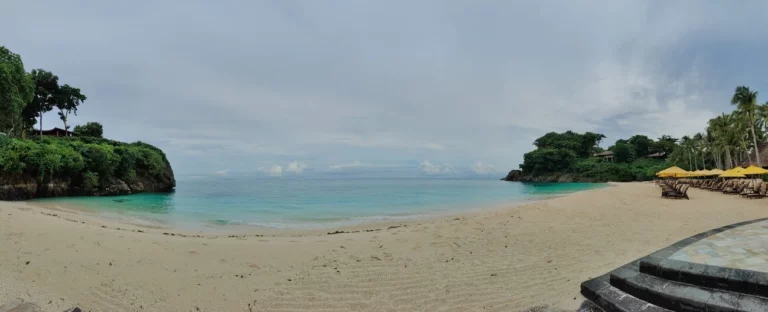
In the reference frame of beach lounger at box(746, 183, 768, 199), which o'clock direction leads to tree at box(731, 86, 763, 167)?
The tree is roughly at 3 o'clock from the beach lounger.

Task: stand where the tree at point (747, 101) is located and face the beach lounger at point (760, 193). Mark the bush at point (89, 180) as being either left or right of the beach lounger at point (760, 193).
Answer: right

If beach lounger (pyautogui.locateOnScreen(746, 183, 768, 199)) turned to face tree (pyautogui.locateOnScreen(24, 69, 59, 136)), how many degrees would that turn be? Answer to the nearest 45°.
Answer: approximately 45° to its left

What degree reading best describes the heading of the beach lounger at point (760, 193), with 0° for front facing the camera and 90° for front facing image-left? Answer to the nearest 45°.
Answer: approximately 90°

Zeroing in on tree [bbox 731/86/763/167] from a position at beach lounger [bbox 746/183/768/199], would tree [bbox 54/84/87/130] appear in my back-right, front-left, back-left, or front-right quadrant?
back-left

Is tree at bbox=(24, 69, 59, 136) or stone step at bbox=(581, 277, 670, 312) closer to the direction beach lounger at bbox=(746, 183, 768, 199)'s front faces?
the tree

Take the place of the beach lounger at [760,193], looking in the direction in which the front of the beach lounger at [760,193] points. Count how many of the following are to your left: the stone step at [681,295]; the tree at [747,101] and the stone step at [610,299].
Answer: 2

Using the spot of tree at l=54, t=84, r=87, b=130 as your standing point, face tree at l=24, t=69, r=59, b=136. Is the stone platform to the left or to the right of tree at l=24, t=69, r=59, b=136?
left

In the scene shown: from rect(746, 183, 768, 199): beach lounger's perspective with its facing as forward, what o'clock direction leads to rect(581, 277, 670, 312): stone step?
The stone step is roughly at 9 o'clock from the beach lounger.

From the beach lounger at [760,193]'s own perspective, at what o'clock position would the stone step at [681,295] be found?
The stone step is roughly at 9 o'clock from the beach lounger.

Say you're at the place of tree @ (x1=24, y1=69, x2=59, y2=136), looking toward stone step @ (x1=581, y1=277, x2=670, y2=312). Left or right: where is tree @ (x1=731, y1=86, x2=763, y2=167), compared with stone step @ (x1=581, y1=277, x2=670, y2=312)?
left

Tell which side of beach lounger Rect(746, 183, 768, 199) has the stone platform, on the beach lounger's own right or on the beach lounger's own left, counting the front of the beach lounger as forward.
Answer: on the beach lounger's own left
